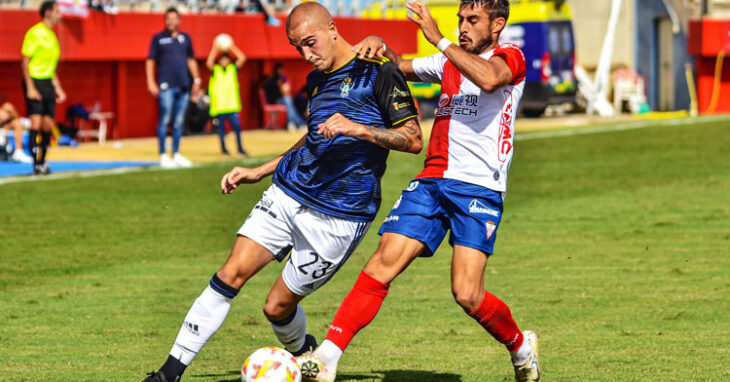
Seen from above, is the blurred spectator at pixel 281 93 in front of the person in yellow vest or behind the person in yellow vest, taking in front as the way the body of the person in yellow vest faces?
behind

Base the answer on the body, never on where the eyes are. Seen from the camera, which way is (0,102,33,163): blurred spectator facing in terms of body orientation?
to the viewer's right

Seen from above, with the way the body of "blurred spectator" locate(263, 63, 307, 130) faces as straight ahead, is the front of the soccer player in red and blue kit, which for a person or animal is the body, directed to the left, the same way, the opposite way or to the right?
to the right

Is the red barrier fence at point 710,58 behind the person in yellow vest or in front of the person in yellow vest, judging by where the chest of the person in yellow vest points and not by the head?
behind

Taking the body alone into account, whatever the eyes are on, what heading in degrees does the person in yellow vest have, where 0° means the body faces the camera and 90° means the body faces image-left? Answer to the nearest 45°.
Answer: approximately 0°

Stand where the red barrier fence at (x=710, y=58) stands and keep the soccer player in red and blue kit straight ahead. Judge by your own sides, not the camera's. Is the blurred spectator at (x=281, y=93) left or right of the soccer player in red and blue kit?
right

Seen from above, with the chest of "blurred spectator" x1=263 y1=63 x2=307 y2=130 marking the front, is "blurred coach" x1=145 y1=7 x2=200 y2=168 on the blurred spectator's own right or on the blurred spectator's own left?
on the blurred spectator's own right

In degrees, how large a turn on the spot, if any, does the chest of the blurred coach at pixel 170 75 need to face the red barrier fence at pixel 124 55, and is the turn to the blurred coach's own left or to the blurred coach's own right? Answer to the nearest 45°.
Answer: approximately 180°

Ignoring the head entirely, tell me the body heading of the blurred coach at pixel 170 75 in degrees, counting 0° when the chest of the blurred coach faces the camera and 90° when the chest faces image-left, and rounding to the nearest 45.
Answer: approximately 0°

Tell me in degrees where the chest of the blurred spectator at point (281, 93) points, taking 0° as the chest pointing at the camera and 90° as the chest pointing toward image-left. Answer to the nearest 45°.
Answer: approximately 315°
